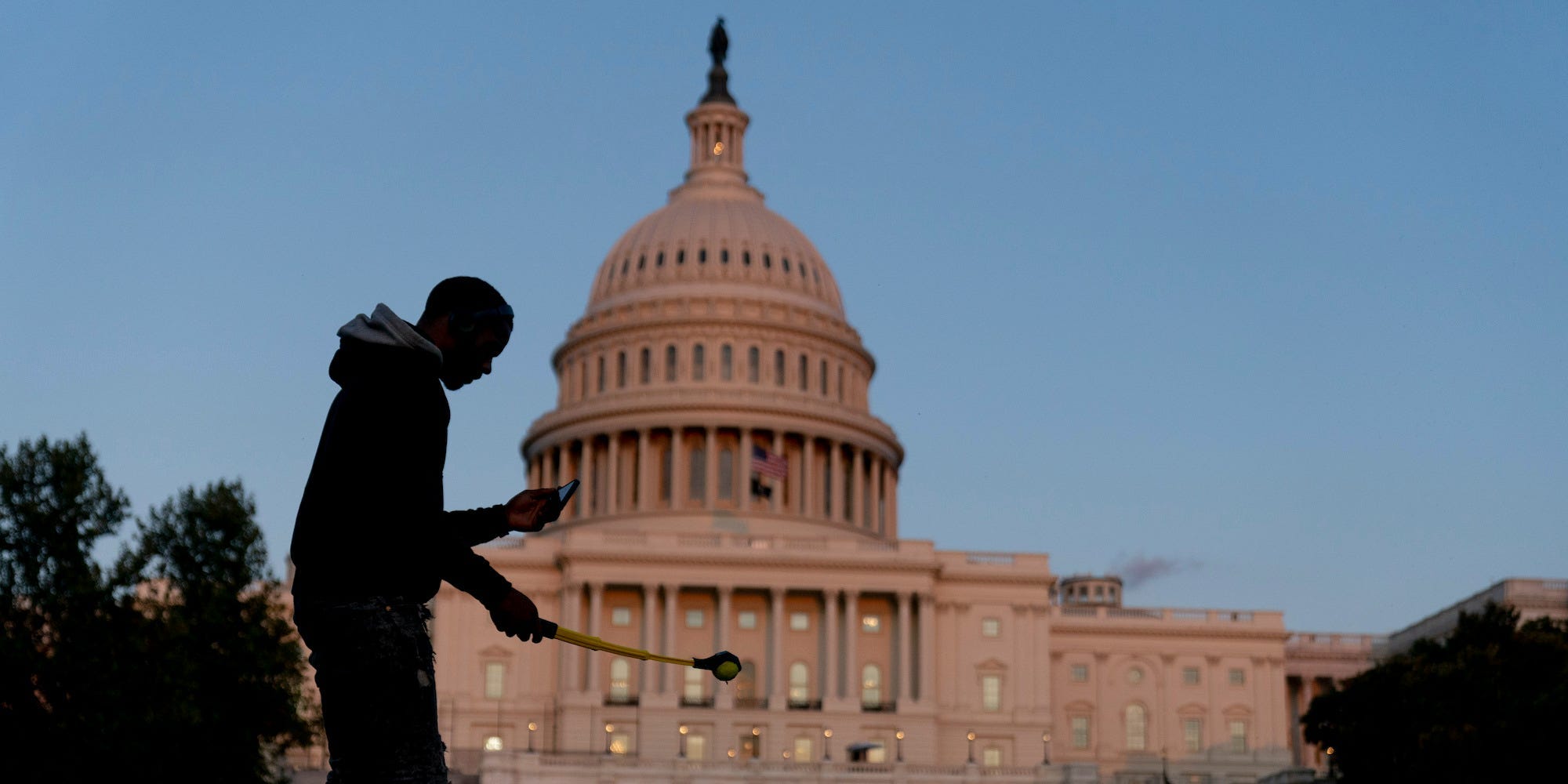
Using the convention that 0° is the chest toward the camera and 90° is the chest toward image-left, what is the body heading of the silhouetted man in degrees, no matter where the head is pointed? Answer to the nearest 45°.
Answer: approximately 270°

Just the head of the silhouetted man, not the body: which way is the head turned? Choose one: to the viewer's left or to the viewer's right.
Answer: to the viewer's right
